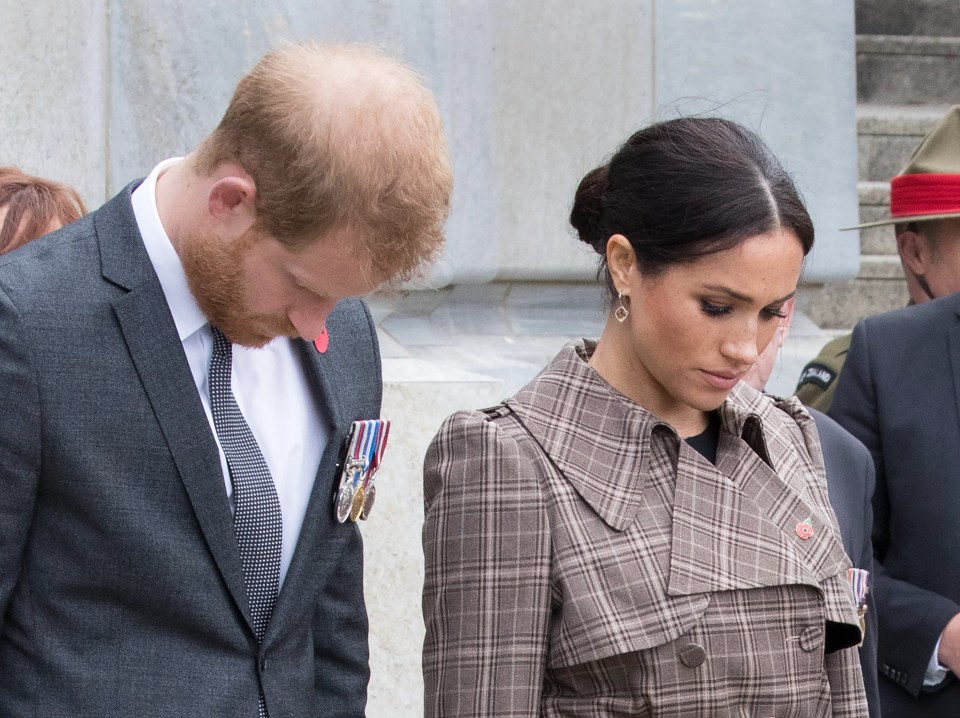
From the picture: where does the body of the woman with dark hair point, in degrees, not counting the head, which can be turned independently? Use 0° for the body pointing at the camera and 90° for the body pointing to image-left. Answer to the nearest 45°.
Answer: approximately 315°

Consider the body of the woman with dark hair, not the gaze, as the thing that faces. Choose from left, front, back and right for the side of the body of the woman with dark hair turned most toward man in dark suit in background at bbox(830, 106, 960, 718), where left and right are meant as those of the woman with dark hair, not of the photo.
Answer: left

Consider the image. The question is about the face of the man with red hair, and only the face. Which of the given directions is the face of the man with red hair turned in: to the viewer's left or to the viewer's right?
to the viewer's right

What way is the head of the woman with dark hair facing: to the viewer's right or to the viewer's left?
to the viewer's right

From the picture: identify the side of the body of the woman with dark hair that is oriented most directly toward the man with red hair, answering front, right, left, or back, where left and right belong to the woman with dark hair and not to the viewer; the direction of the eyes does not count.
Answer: right

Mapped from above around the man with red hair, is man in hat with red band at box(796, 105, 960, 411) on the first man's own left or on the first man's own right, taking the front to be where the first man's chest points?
on the first man's own left

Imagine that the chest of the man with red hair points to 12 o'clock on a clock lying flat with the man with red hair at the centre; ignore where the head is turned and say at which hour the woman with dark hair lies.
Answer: The woman with dark hair is roughly at 10 o'clock from the man with red hair.
